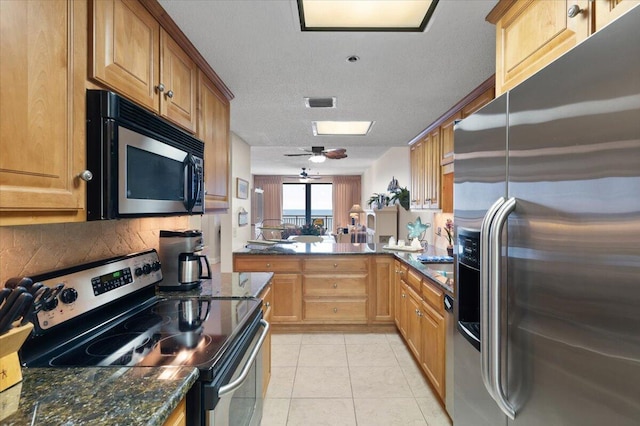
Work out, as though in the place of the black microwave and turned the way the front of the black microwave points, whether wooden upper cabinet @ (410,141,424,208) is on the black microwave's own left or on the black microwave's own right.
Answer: on the black microwave's own left

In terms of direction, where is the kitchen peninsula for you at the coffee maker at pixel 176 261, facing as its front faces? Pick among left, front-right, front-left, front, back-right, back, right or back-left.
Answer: front-left

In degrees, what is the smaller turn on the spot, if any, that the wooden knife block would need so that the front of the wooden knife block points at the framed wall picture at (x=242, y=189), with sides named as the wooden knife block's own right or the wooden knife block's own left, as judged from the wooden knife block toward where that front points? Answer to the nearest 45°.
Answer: approximately 90° to the wooden knife block's own left

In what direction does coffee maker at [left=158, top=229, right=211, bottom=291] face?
to the viewer's right

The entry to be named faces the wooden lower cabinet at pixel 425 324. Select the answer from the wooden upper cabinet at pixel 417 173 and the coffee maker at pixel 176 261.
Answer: the coffee maker

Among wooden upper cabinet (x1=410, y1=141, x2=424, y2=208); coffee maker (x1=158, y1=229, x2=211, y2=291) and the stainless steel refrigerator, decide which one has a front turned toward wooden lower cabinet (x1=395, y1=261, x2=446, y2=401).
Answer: the coffee maker

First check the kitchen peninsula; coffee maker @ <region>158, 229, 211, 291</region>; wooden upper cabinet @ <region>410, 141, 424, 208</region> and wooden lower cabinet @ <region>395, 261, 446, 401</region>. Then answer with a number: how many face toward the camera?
1

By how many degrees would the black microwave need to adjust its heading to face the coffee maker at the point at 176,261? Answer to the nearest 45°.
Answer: approximately 135° to its left

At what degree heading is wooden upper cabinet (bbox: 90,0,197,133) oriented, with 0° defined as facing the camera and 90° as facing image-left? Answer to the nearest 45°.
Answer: approximately 315°

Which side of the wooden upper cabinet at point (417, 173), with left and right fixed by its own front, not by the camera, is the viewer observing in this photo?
left

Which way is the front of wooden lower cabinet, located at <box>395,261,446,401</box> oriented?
to the viewer's left

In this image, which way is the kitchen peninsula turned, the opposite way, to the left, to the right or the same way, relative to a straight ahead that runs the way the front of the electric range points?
to the right

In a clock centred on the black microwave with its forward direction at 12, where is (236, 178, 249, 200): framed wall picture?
The framed wall picture is roughly at 8 o'clock from the black microwave.

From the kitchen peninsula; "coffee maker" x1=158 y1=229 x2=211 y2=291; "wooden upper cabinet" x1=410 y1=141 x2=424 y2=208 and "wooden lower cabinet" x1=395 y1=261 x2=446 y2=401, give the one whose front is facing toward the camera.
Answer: the kitchen peninsula

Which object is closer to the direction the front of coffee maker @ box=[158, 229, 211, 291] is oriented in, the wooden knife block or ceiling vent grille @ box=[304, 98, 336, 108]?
the ceiling vent grille
